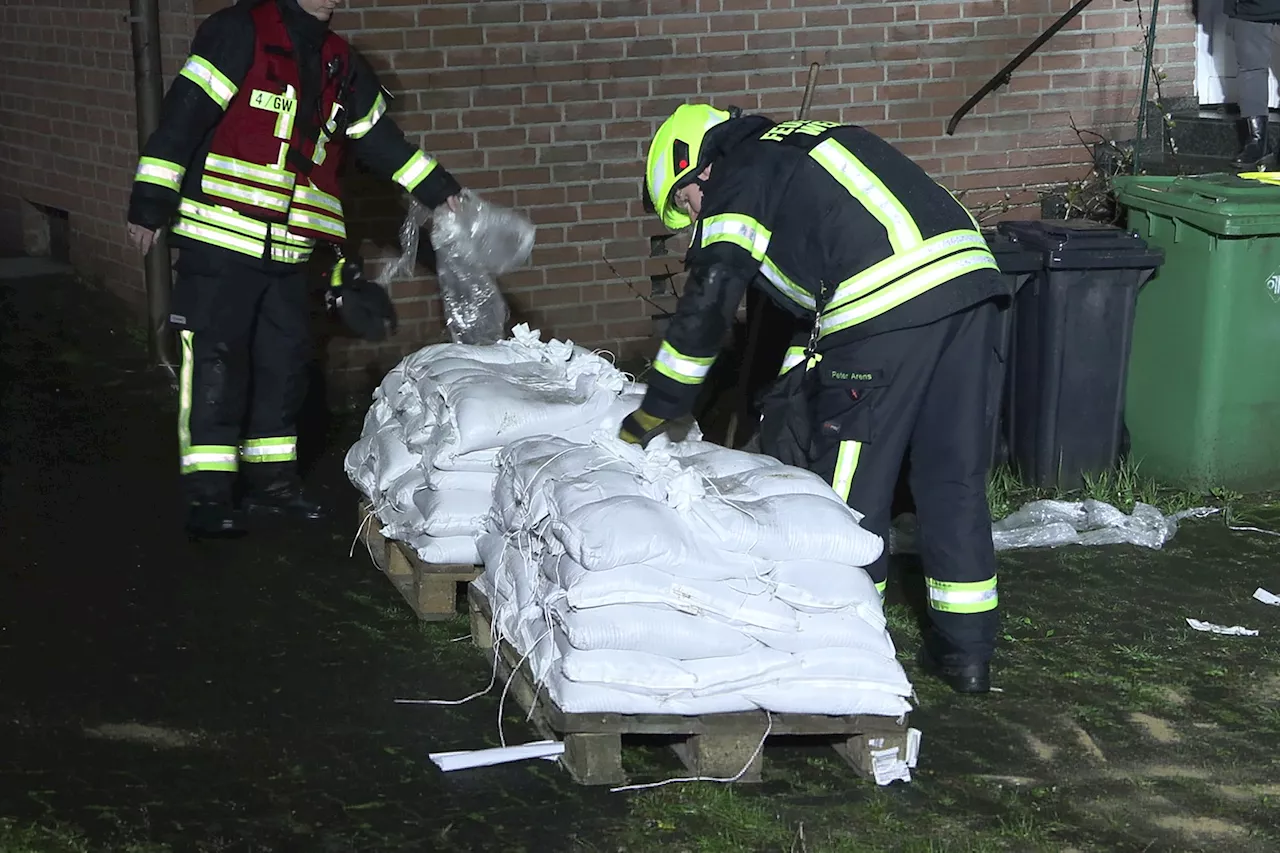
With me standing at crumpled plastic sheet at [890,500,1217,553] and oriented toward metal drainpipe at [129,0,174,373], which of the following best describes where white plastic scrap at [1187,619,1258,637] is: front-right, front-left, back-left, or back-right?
back-left

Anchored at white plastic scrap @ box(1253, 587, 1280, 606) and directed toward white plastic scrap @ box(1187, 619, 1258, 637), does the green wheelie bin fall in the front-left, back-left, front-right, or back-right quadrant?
back-right

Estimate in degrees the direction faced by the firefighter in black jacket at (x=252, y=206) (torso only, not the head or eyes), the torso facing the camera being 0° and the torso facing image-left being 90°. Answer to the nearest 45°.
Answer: approximately 315°

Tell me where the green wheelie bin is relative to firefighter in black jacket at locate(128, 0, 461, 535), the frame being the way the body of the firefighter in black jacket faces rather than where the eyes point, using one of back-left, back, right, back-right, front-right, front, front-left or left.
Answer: front-left

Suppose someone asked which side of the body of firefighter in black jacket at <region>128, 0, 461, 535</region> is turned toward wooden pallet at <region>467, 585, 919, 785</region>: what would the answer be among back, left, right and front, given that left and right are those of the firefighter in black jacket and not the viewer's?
front

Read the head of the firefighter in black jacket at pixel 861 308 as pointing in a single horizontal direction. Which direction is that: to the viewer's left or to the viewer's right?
to the viewer's left

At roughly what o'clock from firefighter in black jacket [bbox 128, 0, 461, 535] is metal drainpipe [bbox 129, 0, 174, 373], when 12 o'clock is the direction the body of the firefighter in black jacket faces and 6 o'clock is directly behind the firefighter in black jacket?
The metal drainpipe is roughly at 7 o'clock from the firefighter in black jacket.

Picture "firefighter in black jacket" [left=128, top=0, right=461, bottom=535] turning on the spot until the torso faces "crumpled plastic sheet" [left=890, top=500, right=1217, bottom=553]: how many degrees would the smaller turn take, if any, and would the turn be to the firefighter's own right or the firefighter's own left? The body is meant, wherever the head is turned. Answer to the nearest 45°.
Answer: approximately 45° to the firefighter's own left

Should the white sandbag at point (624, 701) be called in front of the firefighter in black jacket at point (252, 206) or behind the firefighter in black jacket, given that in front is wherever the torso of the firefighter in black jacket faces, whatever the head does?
in front

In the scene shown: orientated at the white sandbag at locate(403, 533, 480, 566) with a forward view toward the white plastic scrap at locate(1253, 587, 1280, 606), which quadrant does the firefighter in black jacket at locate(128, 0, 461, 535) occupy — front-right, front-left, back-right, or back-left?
back-left
